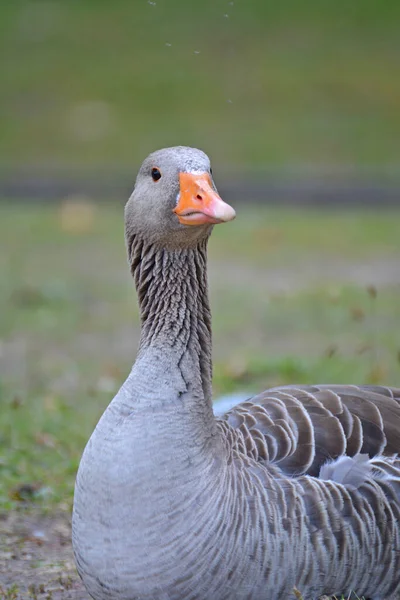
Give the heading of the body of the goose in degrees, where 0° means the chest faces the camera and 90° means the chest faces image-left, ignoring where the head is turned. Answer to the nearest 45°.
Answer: approximately 45°
